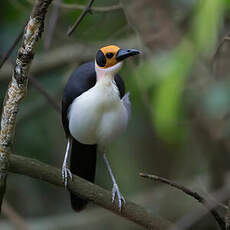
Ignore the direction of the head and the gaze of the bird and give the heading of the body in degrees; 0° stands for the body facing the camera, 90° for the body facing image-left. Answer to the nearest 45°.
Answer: approximately 315°

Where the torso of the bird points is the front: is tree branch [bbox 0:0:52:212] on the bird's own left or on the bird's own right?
on the bird's own right

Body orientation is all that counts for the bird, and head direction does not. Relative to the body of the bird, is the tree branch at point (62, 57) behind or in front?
behind
